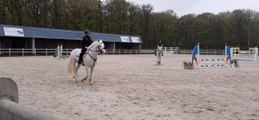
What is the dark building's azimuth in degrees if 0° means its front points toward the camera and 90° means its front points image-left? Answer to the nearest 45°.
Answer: approximately 315°

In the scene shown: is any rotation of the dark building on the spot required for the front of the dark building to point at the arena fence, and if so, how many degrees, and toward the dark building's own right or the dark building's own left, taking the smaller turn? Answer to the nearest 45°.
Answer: approximately 45° to the dark building's own right
